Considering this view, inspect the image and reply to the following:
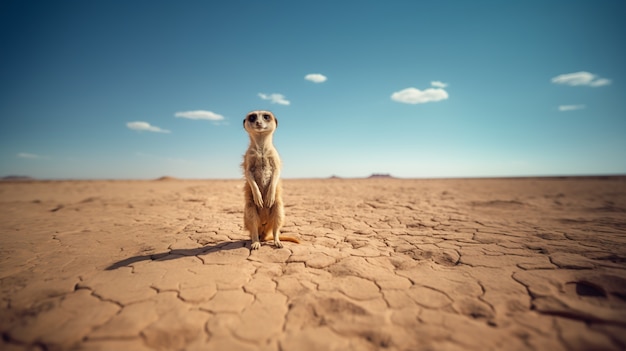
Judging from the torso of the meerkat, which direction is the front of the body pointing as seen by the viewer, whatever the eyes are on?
toward the camera
